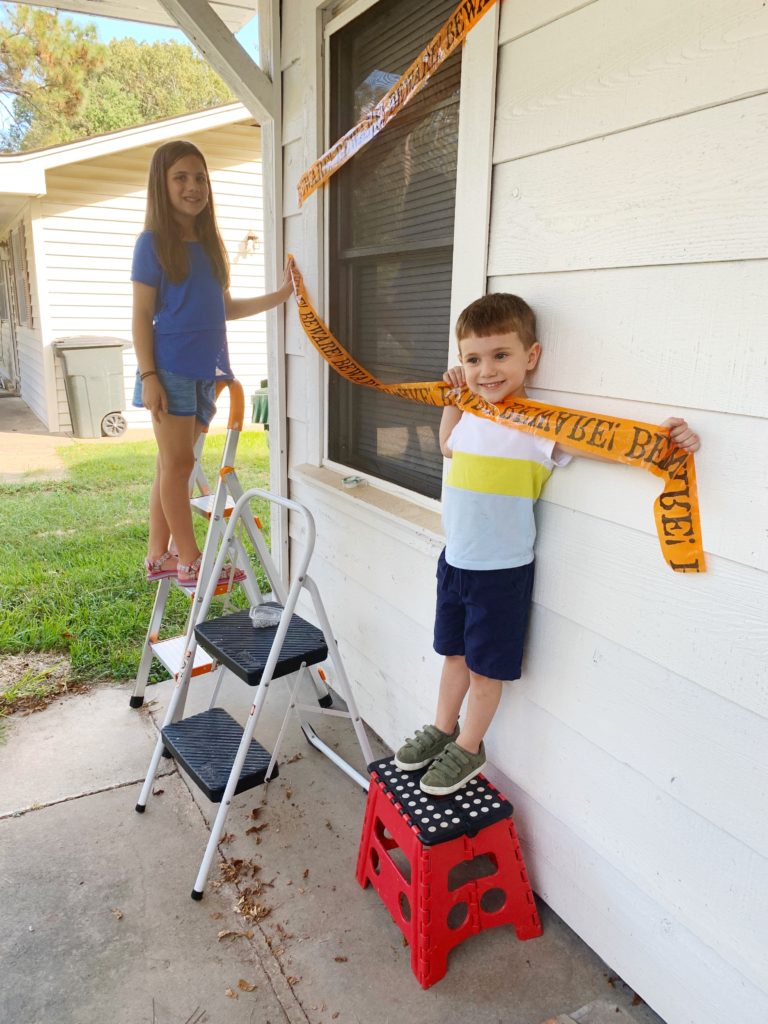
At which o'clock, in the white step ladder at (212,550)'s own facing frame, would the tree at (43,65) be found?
The tree is roughly at 4 o'clock from the white step ladder.

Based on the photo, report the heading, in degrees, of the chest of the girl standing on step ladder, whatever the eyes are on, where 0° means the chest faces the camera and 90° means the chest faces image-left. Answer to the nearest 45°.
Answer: approximately 315°

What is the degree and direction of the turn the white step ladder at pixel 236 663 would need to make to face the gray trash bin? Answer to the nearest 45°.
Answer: approximately 135° to its right

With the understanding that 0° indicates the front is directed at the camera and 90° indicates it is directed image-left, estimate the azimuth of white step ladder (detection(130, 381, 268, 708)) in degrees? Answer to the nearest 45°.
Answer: approximately 45°

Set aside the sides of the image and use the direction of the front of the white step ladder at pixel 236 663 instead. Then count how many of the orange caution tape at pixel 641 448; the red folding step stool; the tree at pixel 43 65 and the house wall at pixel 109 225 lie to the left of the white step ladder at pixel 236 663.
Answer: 2

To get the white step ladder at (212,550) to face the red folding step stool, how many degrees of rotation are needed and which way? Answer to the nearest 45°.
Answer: approximately 90° to its left
